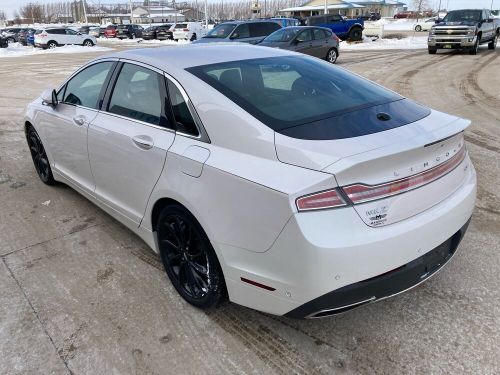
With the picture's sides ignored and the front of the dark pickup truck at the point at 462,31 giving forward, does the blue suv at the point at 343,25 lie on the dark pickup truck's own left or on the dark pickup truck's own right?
on the dark pickup truck's own right

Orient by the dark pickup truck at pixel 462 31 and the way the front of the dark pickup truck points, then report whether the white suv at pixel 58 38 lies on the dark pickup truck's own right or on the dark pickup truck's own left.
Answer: on the dark pickup truck's own right

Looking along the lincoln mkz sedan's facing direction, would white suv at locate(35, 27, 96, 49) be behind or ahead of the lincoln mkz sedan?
ahead

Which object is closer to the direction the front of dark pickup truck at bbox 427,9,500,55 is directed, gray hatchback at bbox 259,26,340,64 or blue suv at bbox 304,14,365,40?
the gray hatchback
